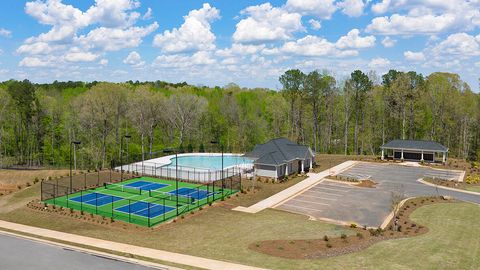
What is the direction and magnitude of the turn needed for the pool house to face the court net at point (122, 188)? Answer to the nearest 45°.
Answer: approximately 90° to its right

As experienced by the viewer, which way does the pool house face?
facing the viewer and to the right of the viewer

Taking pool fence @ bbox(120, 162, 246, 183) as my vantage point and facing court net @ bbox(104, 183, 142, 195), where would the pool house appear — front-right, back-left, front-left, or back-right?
back-left

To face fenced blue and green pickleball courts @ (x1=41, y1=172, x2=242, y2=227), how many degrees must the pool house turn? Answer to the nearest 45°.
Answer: approximately 90° to its right

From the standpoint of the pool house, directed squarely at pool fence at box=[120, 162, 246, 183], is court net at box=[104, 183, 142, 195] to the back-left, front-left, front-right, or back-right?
front-left

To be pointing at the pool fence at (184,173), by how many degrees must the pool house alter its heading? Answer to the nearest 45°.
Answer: approximately 135° to its right
